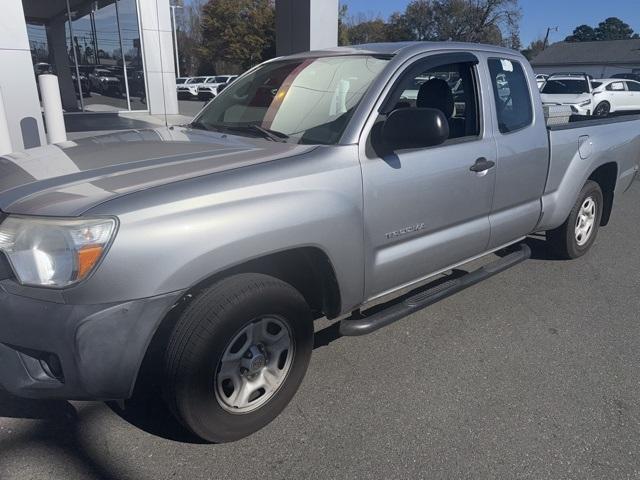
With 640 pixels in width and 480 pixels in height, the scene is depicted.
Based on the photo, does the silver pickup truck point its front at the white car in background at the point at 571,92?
no

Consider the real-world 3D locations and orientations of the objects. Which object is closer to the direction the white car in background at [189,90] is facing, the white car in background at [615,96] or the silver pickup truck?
the silver pickup truck

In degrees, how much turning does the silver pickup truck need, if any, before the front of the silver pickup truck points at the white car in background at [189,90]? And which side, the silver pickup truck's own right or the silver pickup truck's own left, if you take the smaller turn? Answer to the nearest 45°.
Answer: approximately 135° to the silver pickup truck's own right

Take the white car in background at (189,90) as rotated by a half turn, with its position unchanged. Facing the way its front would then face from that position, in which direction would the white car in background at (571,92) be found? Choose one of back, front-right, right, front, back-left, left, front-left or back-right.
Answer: right

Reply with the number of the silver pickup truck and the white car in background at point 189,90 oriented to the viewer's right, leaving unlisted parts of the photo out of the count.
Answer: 0

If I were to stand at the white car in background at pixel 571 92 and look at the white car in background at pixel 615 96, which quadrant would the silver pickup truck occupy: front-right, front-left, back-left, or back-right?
back-right

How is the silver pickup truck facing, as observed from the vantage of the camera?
facing the viewer and to the left of the viewer

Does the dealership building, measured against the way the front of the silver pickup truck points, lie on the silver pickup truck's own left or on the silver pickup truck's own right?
on the silver pickup truck's own right

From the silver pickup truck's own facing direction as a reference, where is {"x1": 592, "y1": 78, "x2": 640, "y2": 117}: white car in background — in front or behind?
behind

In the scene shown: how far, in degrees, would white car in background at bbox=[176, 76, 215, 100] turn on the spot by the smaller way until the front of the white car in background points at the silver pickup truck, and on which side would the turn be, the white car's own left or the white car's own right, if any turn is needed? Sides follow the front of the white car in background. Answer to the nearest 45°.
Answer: approximately 45° to the white car's own left

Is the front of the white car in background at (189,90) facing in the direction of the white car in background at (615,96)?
no
